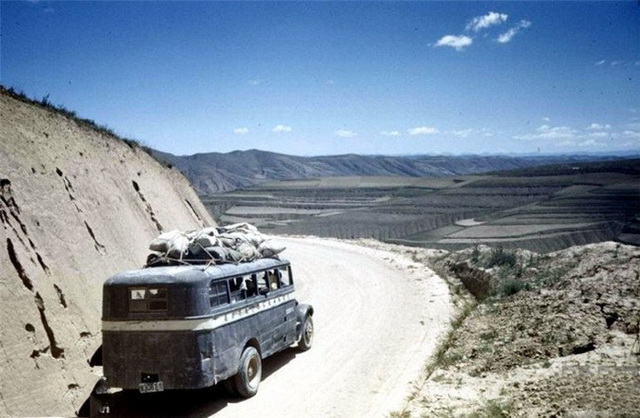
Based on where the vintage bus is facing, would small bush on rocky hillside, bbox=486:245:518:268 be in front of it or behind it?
in front

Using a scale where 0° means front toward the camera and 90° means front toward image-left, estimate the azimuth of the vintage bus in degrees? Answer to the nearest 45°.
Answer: approximately 225°
